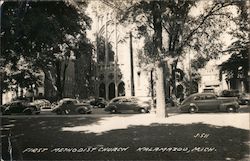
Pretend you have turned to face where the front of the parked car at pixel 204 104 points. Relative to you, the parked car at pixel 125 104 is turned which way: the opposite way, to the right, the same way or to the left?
the same way

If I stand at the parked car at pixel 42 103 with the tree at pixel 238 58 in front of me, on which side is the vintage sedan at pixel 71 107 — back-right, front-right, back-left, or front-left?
front-right

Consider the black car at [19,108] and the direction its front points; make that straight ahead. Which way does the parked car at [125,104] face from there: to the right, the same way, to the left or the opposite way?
the same way

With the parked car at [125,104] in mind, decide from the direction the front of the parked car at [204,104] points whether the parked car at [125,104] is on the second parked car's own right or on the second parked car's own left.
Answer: on the second parked car's own right
